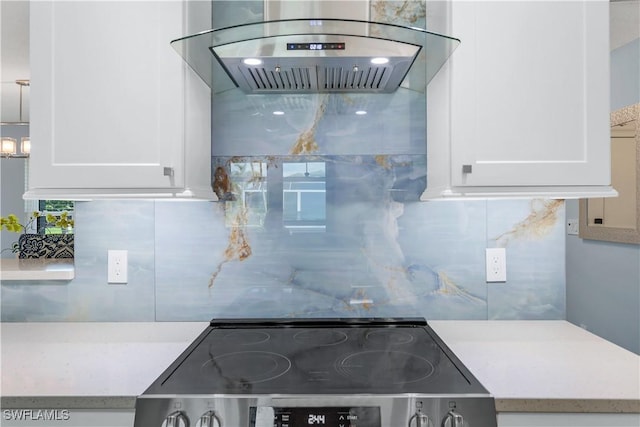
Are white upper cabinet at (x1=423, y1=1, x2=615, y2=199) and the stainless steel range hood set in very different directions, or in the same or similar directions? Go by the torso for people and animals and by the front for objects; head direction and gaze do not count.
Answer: same or similar directions

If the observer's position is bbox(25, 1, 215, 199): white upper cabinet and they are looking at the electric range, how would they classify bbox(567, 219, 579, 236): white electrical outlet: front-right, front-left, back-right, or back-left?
front-left

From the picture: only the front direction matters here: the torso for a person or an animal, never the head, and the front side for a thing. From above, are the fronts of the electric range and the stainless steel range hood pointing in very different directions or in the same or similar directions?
same or similar directions

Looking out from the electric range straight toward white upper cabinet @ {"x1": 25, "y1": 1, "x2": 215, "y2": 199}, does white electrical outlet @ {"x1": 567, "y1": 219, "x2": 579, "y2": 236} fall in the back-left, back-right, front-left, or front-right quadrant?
back-right

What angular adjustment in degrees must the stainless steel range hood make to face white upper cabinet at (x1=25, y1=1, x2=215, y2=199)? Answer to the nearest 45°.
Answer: approximately 90° to its right

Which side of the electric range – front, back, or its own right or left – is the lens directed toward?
front

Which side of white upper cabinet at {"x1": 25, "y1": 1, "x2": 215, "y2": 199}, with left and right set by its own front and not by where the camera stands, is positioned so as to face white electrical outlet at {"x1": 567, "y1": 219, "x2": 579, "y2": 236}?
left

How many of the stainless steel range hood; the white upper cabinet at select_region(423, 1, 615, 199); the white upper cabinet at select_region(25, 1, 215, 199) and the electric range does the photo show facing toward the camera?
4

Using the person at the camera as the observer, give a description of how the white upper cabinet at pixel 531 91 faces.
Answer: facing the viewer

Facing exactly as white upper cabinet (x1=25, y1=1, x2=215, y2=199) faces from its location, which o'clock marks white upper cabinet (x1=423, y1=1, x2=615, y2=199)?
white upper cabinet (x1=423, y1=1, x2=615, y2=199) is roughly at 10 o'clock from white upper cabinet (x1=25, y1=1, x2=215, y2=199).

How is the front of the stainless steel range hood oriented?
toward the camera
